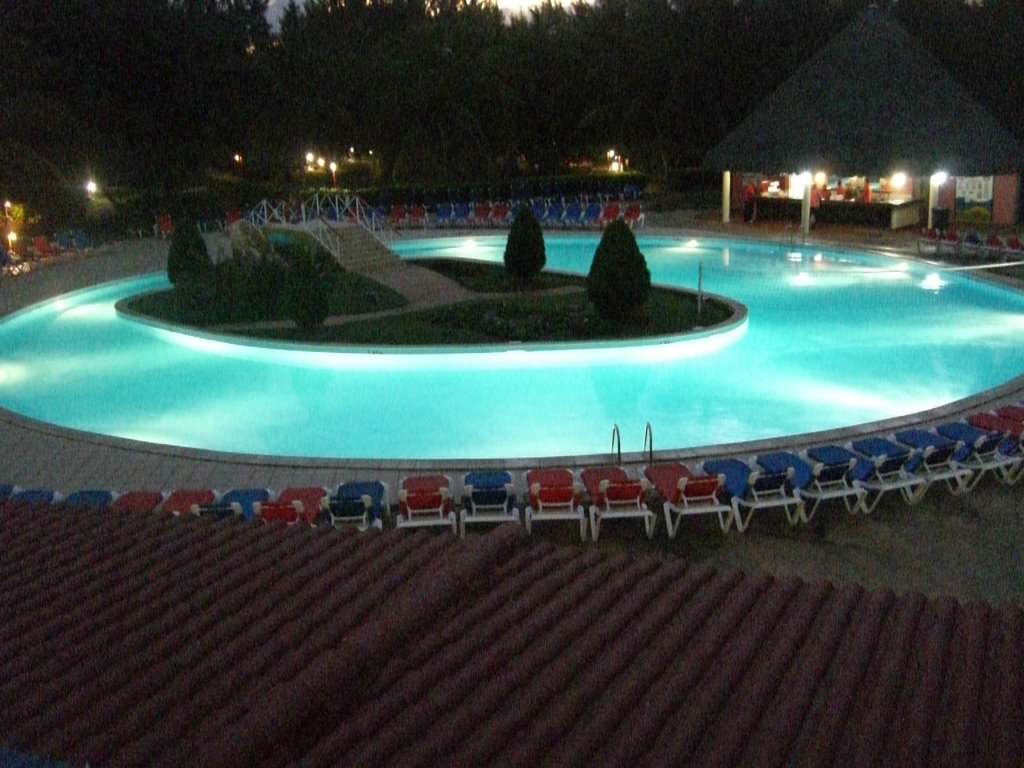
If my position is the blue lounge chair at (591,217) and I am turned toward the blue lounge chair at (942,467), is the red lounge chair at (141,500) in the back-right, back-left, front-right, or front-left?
front-right

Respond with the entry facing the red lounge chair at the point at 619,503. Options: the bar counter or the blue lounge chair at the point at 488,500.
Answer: the bar counter

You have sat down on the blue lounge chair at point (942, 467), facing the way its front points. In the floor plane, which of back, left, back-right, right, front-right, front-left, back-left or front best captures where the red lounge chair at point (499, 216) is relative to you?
front

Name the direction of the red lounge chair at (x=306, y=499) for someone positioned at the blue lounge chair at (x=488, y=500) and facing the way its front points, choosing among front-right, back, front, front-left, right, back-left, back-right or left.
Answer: left

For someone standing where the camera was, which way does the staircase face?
facing the viewer and to the right of the viewer

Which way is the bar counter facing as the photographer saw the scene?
facing the viewer

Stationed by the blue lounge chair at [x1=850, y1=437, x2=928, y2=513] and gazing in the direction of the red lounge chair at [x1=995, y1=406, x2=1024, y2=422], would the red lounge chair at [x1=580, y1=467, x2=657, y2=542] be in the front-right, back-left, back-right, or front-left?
back-left

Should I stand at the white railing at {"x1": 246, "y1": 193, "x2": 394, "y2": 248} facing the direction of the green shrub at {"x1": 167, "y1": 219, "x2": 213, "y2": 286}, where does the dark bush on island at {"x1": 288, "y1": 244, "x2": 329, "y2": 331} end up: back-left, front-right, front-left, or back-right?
front-left

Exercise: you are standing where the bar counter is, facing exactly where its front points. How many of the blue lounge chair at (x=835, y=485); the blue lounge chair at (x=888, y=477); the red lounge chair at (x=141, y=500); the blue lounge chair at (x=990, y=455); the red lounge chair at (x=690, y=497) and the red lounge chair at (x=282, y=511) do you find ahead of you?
6

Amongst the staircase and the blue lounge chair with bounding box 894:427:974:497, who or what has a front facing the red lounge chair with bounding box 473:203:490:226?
the blue lounge chair

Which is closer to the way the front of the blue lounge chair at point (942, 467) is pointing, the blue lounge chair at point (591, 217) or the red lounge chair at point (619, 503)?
the blue lounge chair

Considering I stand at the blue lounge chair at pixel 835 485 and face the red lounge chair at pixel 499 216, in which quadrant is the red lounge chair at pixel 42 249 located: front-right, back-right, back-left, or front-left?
front-left

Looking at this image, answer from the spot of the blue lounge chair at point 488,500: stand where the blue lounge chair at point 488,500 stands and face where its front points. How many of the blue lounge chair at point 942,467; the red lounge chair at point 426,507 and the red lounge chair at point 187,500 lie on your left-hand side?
2
